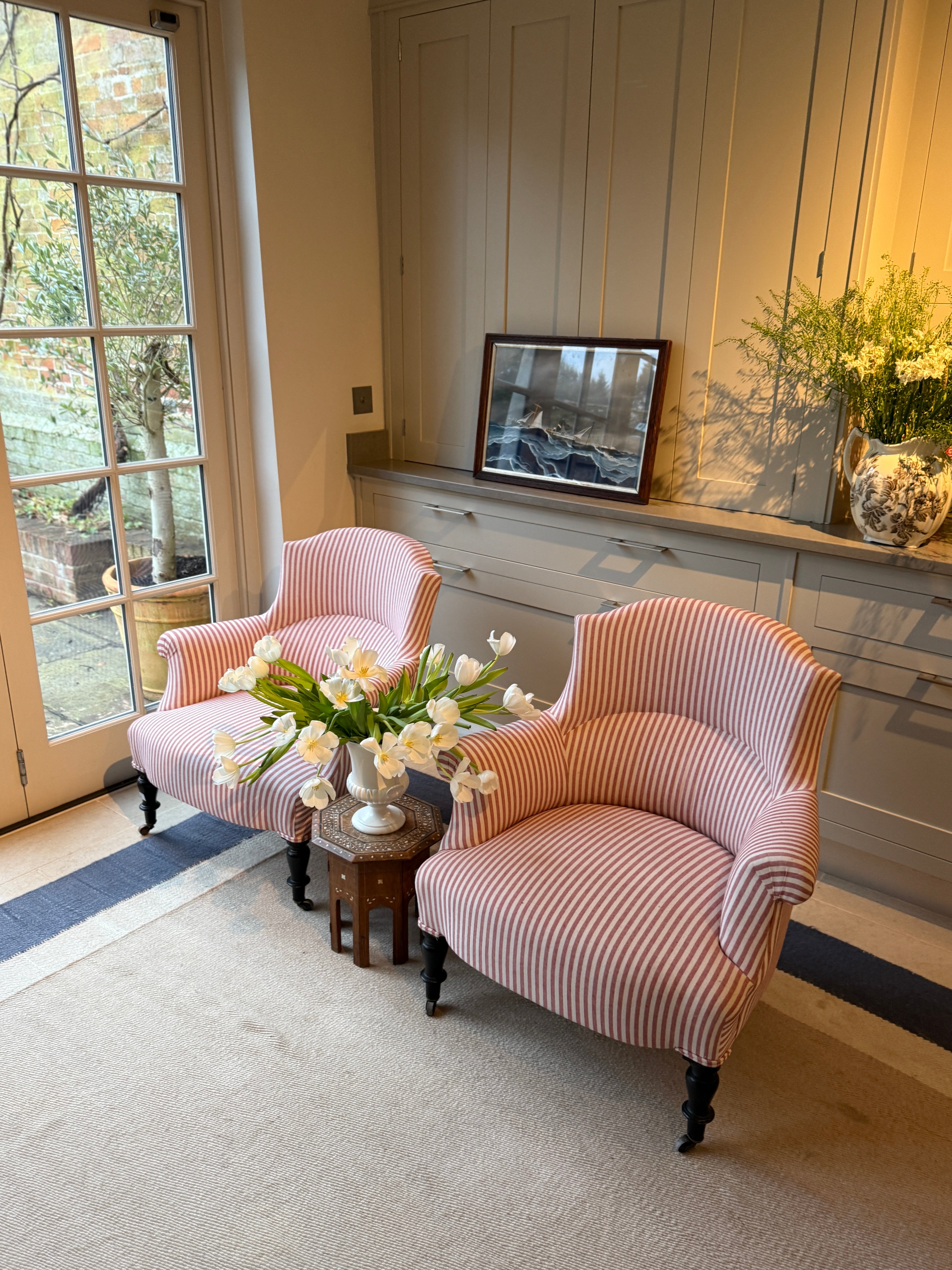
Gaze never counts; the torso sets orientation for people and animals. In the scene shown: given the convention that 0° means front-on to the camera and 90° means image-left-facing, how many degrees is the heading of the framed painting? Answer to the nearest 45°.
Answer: approximately 45°

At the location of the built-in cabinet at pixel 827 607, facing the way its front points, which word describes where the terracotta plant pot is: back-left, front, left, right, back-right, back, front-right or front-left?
front-right

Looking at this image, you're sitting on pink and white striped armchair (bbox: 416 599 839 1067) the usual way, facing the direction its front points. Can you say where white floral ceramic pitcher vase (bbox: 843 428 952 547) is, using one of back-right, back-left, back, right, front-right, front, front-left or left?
back

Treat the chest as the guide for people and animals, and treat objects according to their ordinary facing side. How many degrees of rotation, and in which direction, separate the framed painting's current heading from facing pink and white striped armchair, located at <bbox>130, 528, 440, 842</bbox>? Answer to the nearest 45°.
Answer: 0° — it already faces it

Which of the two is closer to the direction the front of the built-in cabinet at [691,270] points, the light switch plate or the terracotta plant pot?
the terracotta plant pot

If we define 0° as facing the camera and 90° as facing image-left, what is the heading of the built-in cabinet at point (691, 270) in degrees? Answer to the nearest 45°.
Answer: approximately 45°

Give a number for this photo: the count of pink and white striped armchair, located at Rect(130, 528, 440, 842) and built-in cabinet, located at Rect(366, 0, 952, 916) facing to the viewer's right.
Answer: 0

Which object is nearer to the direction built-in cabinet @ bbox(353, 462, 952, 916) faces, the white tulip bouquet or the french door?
the white tulip bouquet

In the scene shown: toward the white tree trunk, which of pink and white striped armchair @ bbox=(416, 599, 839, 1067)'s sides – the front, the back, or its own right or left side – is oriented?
right

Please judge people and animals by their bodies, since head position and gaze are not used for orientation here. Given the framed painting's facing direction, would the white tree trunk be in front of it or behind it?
in front

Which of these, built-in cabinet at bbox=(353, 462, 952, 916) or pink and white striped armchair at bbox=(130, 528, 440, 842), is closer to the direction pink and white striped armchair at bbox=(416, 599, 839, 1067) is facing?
the pink and white striped armchair

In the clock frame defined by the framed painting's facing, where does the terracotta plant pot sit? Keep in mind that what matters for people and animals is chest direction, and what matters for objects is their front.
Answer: The terracotta plant pot is roughly at 1 o'clock from the framed painting.
